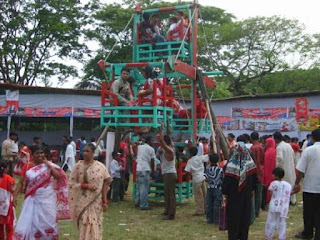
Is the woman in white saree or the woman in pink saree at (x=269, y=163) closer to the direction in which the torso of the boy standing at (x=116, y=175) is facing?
the woman in pink saree

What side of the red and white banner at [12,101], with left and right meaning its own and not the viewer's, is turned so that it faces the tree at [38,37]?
back

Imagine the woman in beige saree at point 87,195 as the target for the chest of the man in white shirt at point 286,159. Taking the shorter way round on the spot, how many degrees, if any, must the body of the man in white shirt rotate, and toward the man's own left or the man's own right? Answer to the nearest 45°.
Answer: approximately 90° to the man's own left

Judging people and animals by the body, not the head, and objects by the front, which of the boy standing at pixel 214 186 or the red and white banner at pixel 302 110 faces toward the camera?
the red and white banner

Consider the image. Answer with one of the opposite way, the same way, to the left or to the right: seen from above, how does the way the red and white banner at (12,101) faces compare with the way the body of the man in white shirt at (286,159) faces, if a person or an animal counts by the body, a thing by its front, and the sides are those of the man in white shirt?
the opposite way

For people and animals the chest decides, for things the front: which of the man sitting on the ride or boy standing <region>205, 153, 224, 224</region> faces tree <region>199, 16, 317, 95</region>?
the boy standing

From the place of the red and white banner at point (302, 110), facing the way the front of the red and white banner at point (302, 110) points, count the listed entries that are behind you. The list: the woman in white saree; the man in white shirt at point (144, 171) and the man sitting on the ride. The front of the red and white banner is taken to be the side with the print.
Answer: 0

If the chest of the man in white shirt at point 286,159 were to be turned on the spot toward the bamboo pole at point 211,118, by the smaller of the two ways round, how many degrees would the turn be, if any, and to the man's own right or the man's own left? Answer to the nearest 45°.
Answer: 0° — they already face it

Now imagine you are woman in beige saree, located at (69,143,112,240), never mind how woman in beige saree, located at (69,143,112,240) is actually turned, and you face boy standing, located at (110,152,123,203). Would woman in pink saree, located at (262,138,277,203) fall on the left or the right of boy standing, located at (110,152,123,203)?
right

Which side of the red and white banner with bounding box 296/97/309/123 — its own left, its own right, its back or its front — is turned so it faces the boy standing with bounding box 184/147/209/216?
front

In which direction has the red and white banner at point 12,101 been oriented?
toward the camera

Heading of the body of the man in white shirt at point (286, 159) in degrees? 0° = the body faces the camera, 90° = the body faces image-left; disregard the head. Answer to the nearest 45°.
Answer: approximately 135°

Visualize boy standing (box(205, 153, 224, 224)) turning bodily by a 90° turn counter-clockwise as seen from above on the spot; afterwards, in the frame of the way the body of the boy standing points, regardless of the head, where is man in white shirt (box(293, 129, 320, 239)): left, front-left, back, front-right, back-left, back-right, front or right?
back-left

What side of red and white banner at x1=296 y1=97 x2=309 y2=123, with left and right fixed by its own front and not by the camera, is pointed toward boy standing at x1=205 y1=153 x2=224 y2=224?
front
